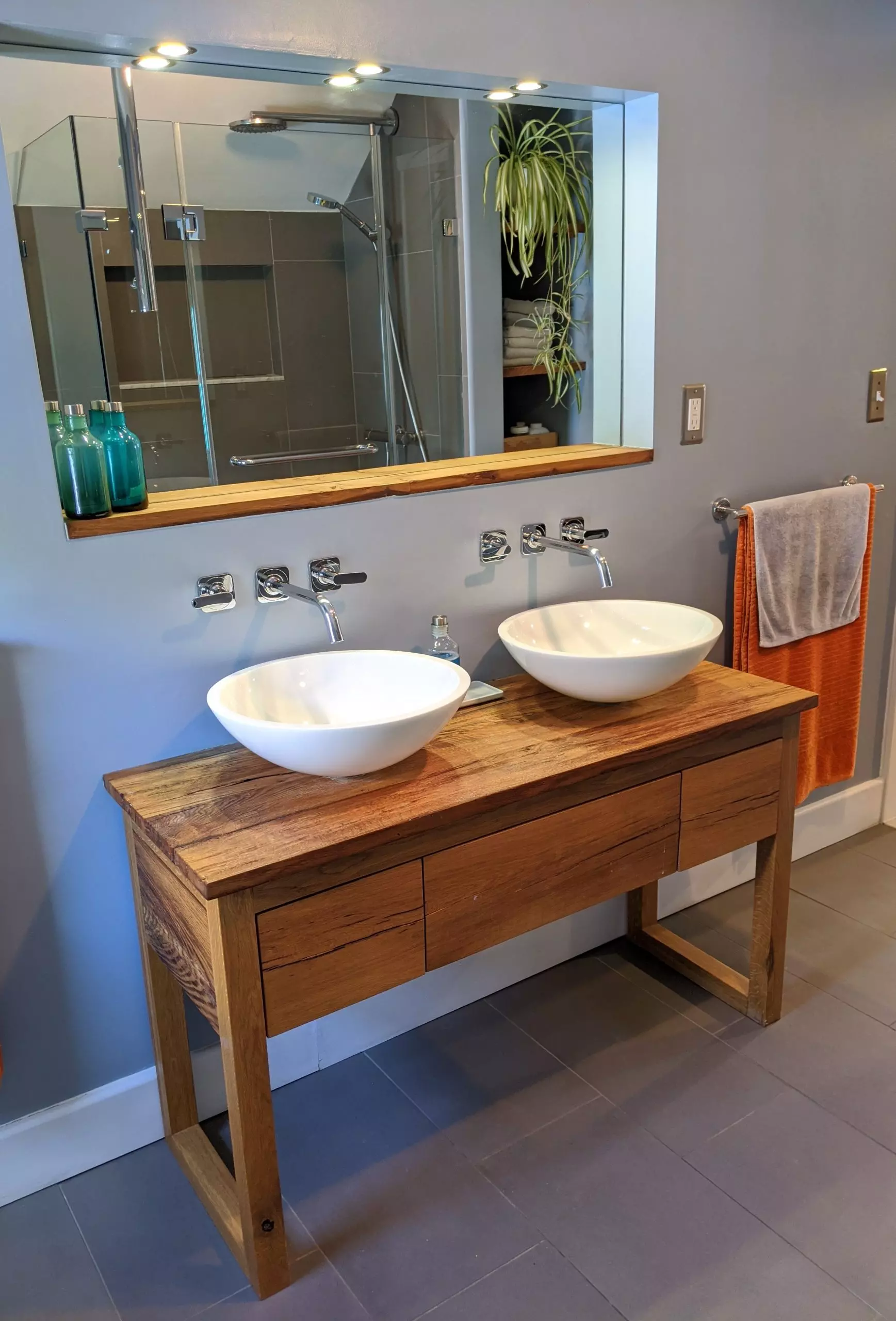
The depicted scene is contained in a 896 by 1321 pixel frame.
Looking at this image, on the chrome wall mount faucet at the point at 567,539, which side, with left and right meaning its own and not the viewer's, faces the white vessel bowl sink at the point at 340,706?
right

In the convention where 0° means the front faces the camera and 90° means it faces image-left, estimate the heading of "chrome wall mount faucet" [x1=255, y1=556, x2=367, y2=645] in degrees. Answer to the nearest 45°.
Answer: approximately 315°

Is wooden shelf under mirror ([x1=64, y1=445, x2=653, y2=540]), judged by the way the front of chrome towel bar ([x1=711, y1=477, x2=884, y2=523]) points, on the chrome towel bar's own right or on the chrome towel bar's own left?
on the chrome towel bar's own right

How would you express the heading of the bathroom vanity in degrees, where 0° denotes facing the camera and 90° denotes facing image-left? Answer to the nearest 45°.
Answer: approximately 315°

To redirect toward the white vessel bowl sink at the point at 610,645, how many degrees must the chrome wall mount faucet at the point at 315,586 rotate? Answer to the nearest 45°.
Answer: approximately 45° to its left

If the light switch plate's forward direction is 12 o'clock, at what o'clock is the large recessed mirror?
The large recessed mirror is roughly at 3 o'clock from the light switch plate.

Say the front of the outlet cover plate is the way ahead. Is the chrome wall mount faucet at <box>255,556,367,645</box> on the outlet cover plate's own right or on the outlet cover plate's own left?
on the outlet cover plate's own right

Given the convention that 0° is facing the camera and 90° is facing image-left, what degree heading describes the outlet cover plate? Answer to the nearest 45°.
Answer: approximately 315°

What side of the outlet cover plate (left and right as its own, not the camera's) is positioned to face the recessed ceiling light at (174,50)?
right

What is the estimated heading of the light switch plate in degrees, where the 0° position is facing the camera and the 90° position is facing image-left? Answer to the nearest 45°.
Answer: approximately 315°
